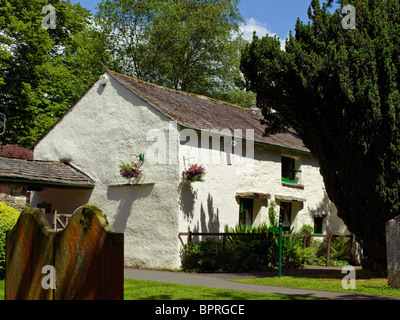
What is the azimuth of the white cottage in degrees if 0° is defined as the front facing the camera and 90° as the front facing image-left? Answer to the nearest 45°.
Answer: approximately 315°

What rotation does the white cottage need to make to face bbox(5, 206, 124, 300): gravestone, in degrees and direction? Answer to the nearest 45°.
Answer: approximately 45° to its right

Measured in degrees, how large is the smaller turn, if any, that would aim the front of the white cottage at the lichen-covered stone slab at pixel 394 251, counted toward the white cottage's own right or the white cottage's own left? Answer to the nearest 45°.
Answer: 0° — it already faces it

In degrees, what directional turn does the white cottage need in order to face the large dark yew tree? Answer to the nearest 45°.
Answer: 0° — it already faces it
